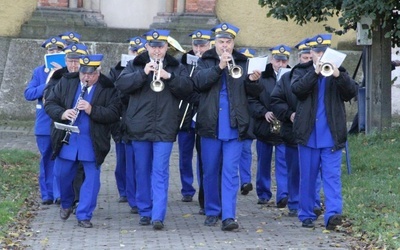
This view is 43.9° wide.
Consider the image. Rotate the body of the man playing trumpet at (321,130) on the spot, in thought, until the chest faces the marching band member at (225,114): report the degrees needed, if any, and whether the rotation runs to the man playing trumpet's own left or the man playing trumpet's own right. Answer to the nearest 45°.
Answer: approximately 90° to the man playing trumpet's own right

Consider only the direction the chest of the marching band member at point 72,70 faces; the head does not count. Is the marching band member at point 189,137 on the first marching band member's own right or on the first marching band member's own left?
on the first marching band member's own left

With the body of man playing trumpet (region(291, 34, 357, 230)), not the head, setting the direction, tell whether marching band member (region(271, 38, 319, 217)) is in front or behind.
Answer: behind

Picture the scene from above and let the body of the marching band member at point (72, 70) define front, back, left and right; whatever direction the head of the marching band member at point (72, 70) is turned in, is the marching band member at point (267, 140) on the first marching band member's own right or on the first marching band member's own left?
on the first marching band member's own left

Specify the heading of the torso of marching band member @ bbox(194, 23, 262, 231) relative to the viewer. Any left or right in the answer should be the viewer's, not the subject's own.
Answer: facing the viewer

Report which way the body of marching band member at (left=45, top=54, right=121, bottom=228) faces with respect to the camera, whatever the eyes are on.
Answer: toward the camera
